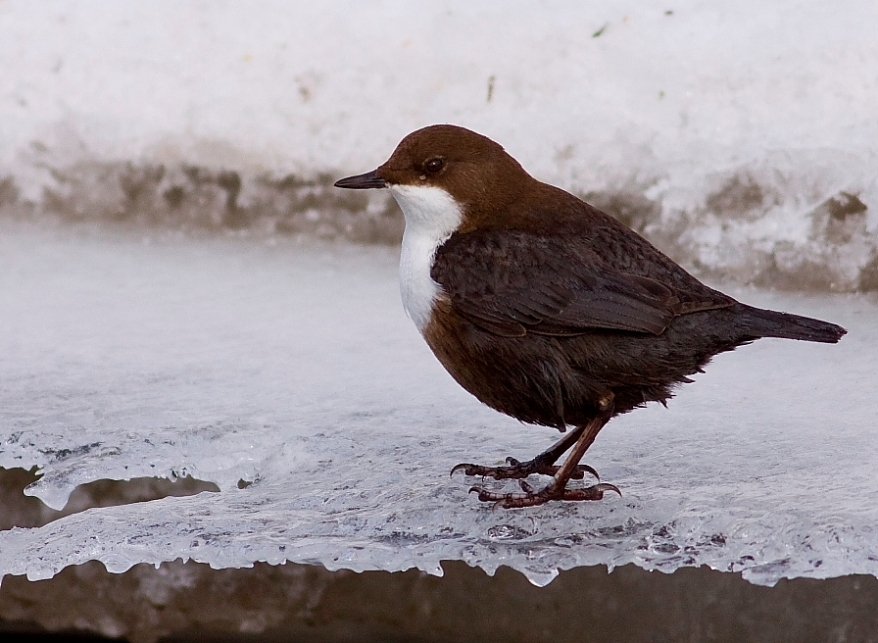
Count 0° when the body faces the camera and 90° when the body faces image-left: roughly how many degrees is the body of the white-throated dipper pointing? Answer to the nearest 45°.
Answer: approximately 90°
